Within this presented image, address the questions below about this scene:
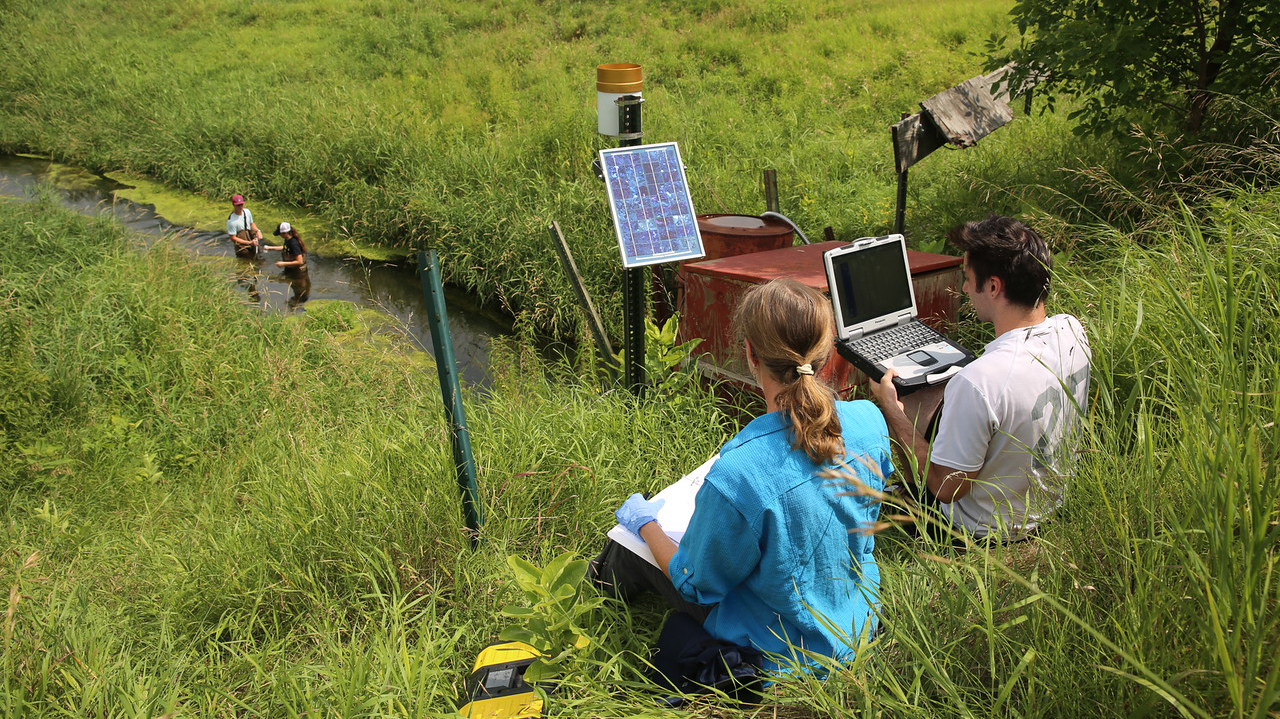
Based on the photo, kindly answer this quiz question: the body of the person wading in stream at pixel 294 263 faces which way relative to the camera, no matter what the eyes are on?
to the viewer's left

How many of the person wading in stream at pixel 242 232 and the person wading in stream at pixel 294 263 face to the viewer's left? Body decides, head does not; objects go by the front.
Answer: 1

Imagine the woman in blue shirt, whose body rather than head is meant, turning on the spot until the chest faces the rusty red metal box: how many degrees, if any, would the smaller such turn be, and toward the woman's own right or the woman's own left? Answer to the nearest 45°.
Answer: approximately 45° to the woman's own right

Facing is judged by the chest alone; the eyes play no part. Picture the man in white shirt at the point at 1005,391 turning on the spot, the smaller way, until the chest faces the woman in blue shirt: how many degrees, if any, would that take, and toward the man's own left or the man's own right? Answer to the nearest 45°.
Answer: approximately 90° to the man's own left

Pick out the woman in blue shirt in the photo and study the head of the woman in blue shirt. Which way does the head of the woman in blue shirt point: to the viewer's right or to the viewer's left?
to the viewer's left

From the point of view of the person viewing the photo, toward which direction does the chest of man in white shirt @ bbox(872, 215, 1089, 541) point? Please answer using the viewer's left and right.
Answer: facing away from the viewer and to the left of the viewer

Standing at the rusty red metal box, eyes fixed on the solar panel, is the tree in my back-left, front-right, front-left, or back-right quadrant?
back-right

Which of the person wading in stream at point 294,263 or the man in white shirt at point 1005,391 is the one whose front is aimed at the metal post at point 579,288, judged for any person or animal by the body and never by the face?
the man in white shirt

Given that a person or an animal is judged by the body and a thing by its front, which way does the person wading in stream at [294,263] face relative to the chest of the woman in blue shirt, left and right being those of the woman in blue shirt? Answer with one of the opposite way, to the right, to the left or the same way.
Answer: to the left

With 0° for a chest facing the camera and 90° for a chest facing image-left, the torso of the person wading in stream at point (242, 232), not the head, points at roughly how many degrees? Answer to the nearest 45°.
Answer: approximately 315°

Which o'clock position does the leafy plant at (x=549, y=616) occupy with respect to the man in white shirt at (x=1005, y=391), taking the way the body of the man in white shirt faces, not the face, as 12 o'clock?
The leafy plant is roughly at 9 o'clock from the man in white shirt.

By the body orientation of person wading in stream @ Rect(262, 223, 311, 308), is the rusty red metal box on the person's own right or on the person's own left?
on the person's own left

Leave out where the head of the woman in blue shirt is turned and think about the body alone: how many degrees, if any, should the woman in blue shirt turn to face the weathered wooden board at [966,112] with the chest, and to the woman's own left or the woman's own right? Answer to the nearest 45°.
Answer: approximately 45° to the woman's own right
